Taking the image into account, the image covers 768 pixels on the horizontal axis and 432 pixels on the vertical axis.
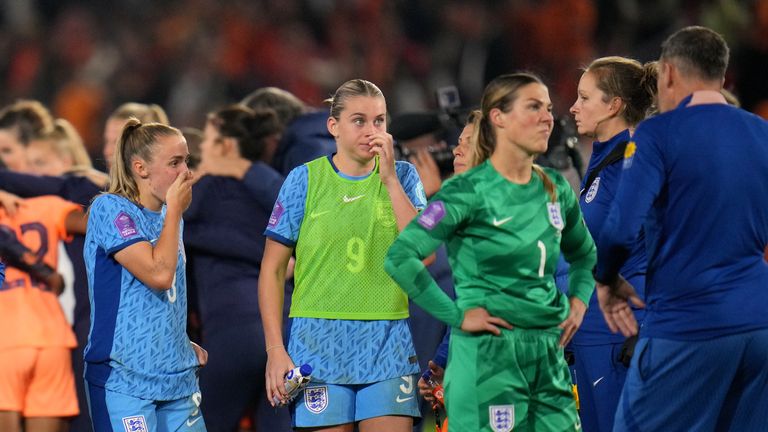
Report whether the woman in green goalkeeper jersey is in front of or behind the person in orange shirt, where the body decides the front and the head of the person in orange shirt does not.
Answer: behind

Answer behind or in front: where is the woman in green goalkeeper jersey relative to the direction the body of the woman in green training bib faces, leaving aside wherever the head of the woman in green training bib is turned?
in front

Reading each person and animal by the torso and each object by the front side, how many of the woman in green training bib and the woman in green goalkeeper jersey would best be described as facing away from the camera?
0

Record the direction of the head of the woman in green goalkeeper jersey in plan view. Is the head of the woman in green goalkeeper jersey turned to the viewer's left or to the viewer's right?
to the viewer's right

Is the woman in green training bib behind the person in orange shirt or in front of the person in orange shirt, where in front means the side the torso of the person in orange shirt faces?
behind

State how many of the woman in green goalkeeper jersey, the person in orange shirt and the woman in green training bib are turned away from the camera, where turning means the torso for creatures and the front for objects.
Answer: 1

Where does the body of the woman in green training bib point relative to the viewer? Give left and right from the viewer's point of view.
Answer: facing the viewer

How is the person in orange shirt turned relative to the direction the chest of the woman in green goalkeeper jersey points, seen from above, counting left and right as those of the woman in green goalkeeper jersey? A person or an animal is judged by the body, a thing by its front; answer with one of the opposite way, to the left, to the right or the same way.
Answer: the opposite way

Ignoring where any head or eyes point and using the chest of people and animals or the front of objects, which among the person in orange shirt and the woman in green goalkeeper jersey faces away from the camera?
the person in orange shirt

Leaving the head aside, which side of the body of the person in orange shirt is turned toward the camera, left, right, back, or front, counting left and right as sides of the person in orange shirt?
back

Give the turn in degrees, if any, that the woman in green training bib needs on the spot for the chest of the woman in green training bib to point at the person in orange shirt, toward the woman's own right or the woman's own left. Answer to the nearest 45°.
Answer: approximately 135° to the woman's own right

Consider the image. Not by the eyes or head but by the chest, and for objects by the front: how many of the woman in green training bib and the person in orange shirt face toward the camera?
1
